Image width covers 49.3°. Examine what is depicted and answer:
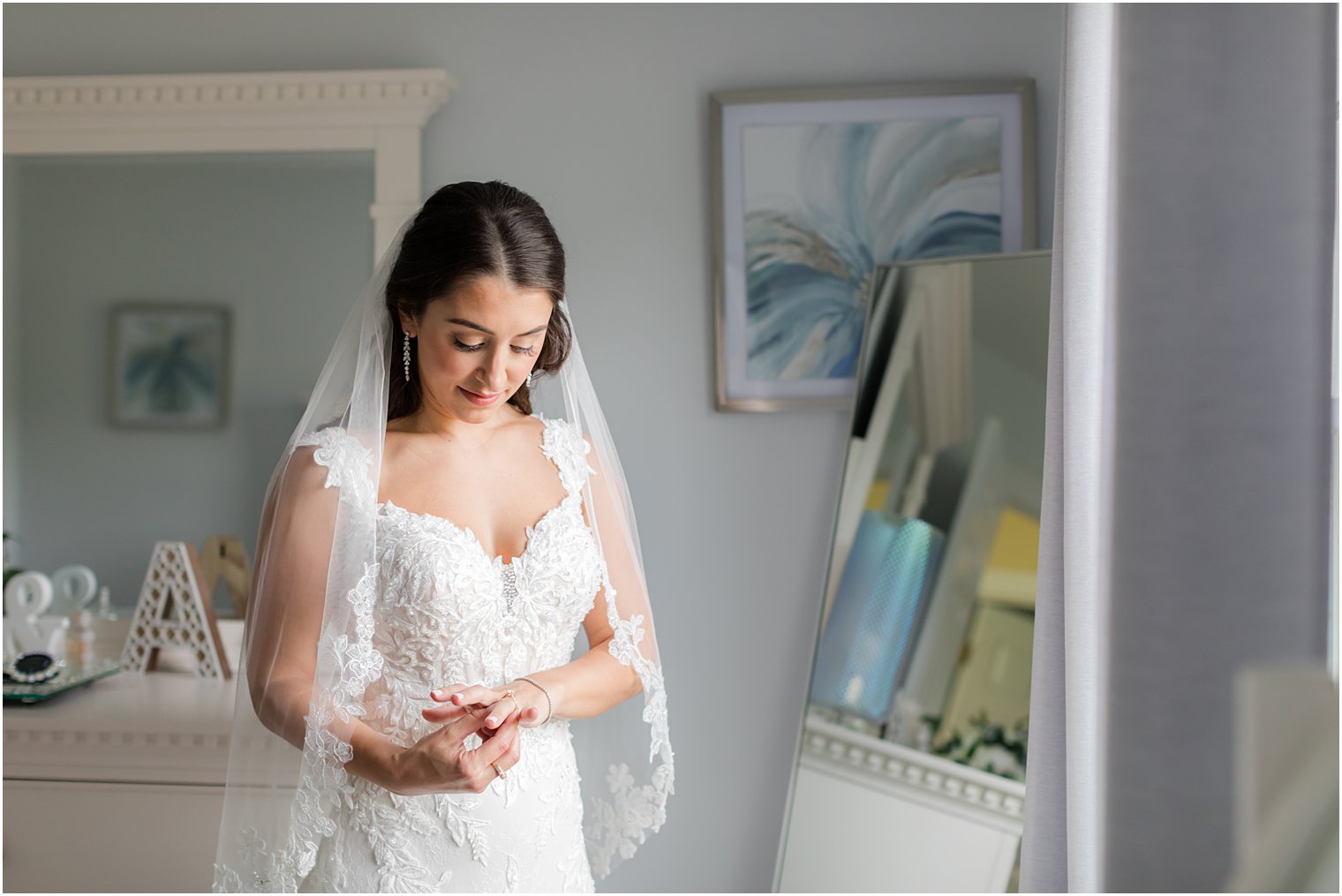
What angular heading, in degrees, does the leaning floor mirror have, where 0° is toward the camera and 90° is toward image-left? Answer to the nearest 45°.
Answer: approximately 45°

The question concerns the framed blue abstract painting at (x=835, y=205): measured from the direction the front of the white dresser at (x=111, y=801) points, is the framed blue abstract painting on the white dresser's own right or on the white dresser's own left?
on the white dresser's own left

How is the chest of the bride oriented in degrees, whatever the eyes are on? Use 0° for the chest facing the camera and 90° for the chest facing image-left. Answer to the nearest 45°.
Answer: approximately 315°

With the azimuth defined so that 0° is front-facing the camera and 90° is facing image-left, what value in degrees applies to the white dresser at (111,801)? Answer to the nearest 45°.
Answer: approximately 0°

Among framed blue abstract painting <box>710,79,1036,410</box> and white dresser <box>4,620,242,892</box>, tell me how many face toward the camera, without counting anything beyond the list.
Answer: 2
